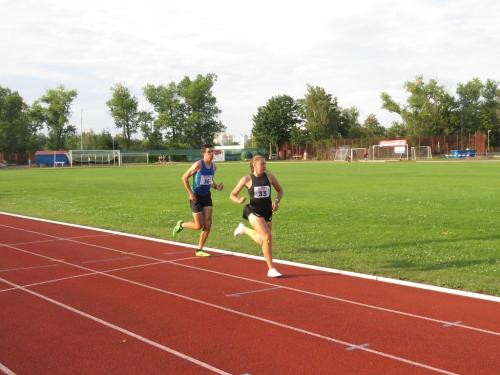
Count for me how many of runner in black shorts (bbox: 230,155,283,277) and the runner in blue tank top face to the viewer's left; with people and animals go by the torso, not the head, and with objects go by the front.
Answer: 0

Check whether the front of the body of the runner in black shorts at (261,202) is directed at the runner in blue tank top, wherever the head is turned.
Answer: no

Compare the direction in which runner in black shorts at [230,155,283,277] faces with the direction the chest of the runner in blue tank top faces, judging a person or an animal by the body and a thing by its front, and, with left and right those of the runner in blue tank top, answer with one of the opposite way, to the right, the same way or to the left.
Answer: the same way
